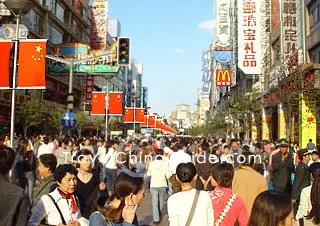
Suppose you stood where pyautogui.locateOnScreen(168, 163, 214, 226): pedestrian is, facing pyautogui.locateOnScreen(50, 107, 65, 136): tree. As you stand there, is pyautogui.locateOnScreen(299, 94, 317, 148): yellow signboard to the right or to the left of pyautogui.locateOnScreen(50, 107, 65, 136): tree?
right

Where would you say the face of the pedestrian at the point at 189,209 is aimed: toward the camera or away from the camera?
away from the camera

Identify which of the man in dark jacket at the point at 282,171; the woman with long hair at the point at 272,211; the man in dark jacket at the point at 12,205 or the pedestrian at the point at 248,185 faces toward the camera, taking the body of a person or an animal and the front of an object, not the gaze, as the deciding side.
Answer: the man in dark jacket at the point at 282,171

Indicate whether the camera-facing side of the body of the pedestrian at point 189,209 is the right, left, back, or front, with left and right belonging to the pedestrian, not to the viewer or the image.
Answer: back

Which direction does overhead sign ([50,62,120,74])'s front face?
toward the camera

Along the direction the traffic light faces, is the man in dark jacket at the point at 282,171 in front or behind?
in front

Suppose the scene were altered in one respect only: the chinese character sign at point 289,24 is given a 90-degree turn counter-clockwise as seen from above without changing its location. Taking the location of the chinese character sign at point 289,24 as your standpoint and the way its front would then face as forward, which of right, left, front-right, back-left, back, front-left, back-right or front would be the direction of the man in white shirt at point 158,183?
right

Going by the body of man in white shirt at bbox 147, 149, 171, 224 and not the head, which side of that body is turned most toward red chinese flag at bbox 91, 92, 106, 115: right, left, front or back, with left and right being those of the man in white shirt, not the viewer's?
front

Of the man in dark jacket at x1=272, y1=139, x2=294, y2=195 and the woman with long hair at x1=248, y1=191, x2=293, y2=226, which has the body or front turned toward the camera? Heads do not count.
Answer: the man in dark jacket

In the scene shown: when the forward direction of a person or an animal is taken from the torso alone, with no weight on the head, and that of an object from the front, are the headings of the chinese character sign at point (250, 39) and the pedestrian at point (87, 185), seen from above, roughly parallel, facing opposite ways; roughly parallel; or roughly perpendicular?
roughly parallel

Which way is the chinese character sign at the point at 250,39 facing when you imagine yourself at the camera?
facing the viewer

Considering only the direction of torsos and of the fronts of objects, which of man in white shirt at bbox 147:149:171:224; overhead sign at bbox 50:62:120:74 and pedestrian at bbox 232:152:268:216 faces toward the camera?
the overhead sign

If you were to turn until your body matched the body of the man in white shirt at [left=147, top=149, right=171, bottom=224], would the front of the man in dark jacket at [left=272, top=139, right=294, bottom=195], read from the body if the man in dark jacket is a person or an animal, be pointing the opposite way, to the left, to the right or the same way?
the opposite way

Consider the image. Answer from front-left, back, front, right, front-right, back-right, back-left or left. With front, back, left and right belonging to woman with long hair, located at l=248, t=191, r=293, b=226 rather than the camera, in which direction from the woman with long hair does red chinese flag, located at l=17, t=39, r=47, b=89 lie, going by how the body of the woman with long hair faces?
left
